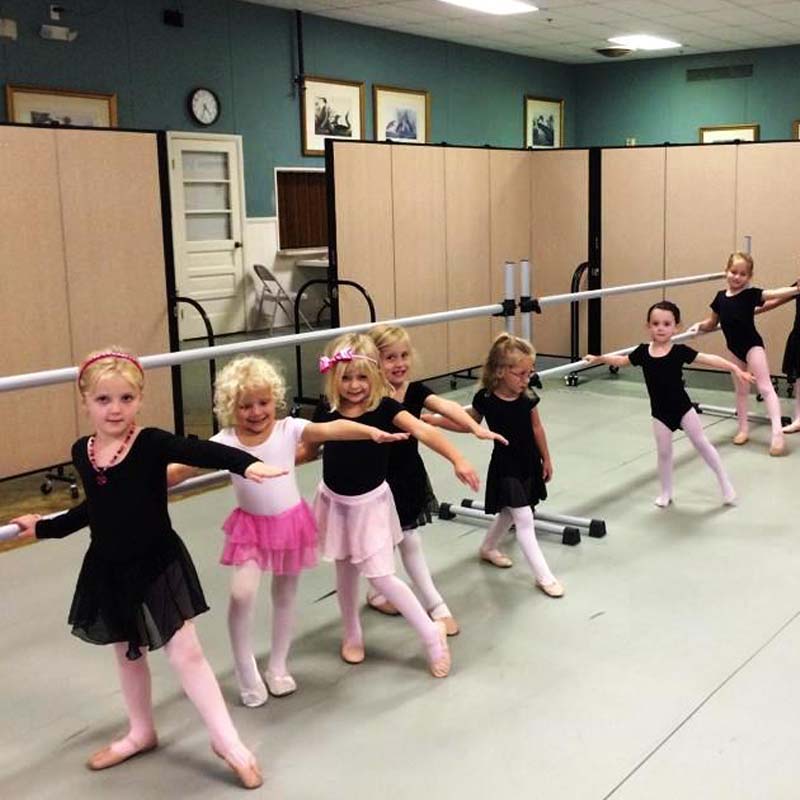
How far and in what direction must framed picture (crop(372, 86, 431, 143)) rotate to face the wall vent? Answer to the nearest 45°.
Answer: approximately 90° to its left

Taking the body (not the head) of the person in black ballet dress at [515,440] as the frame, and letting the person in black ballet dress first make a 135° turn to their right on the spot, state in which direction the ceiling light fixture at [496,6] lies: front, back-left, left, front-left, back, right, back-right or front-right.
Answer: right

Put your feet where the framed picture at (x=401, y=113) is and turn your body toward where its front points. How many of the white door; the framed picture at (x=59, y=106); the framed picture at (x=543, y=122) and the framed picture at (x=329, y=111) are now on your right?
3

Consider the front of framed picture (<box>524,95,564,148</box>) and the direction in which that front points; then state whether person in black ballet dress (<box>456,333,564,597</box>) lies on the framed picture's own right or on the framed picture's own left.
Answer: on the framed picture's own right

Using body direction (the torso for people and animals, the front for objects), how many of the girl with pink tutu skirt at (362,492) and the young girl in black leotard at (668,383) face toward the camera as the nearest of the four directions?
2

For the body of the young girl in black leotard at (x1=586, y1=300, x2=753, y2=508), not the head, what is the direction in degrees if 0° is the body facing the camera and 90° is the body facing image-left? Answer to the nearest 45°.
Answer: approximately 0°

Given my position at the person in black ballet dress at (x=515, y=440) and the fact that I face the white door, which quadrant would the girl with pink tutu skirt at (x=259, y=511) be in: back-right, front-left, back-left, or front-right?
back-left

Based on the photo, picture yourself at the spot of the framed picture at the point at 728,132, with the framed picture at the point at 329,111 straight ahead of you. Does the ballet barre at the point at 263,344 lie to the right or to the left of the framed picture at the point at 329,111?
left
